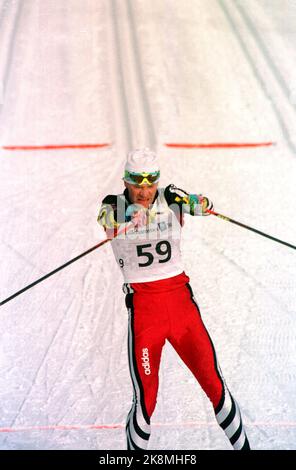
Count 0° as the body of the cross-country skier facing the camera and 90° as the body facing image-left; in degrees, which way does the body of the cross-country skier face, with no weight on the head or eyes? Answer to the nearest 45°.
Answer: approximately 0°
